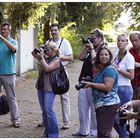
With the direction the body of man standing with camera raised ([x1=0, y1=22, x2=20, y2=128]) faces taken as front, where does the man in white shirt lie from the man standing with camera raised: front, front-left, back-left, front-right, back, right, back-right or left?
back-left

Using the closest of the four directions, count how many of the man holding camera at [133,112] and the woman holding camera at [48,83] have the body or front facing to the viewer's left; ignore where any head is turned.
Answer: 2

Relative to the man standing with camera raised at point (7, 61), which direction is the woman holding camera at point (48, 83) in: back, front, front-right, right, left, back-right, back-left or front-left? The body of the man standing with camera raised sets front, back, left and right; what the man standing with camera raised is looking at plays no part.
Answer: left

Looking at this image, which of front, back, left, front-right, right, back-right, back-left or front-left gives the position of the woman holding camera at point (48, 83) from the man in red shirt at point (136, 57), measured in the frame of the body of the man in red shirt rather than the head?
front-right

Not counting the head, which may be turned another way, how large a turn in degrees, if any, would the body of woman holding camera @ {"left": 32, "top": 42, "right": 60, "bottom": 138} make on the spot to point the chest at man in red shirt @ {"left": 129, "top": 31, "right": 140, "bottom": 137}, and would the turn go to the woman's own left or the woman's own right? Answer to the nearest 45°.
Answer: approximately 180°

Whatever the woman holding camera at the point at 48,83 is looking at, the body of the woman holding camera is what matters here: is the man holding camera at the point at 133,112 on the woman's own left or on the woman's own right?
on the woman's own left

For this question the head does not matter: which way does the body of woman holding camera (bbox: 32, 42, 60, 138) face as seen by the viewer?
to the viewer's left

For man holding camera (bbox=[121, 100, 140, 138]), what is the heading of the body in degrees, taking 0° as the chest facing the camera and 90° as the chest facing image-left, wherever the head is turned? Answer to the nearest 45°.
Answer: approximately 90°
